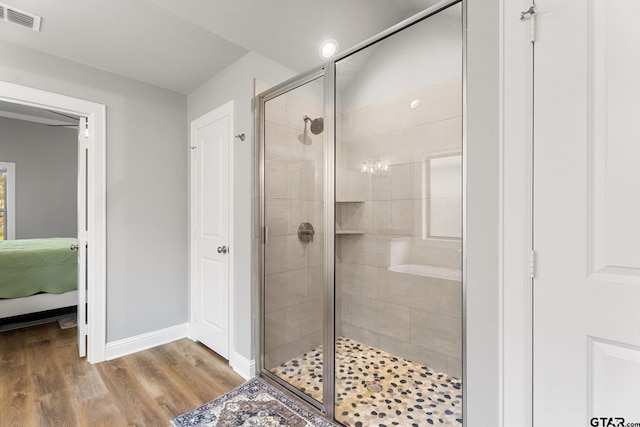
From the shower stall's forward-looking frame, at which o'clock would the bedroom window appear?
The bedroom window is roughly at 2 o'clock from the shower stall.

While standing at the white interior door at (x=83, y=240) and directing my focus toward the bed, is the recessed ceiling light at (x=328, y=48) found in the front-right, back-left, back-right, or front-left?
back-right

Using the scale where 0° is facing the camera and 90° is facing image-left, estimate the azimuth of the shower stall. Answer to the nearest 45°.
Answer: approximately 45°

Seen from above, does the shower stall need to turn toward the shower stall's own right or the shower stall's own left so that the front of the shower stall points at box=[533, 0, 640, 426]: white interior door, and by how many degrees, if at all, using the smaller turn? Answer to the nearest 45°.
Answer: approximately 90° to the shower stall's own left

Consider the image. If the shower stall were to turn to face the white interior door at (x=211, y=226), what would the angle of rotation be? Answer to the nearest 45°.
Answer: approximately 45° to its right

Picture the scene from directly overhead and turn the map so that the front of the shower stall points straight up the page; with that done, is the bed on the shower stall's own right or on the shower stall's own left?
on the shower stall's own right
